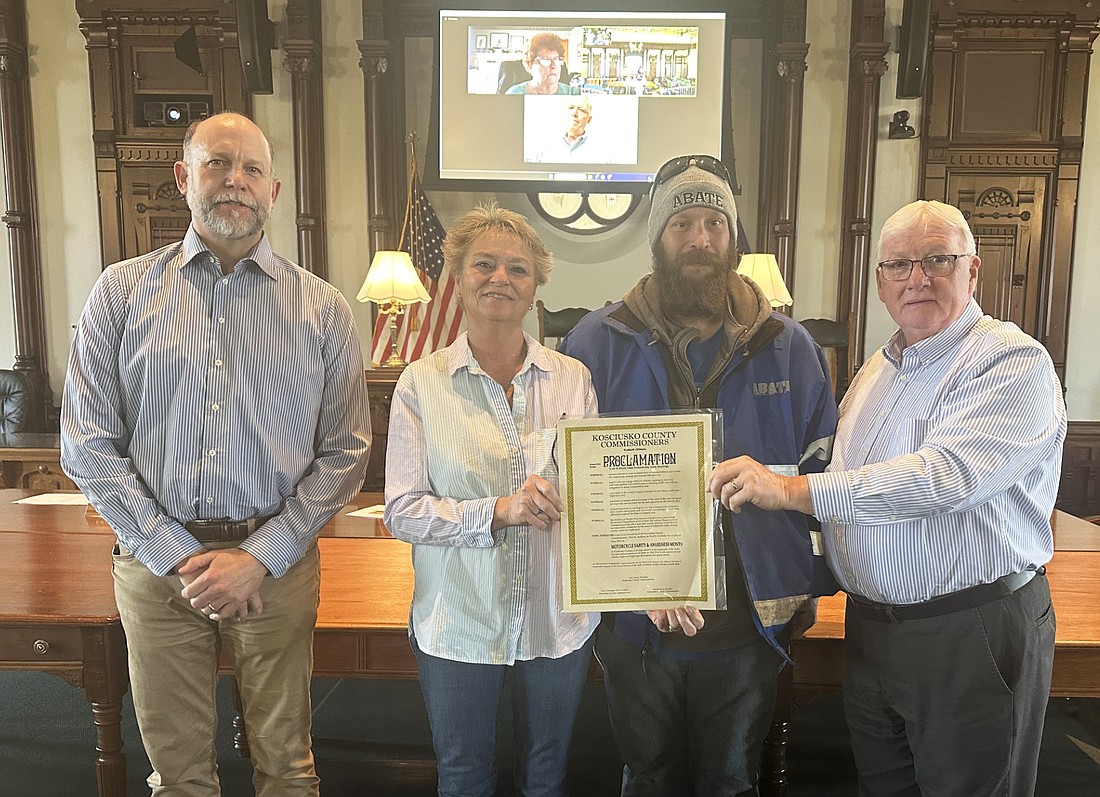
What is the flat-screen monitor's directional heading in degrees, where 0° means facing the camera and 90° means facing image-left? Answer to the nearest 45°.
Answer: approximately 0°

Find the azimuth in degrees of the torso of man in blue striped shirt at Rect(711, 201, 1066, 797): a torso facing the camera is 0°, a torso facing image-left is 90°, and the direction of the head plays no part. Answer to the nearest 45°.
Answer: approximately 45°

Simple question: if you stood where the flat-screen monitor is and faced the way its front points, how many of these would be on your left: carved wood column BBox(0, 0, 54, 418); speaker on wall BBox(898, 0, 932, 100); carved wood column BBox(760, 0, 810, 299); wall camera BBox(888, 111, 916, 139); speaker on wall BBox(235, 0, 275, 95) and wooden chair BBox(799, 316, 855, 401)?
4
